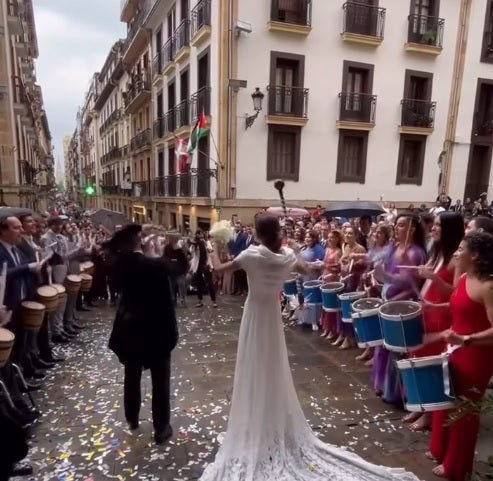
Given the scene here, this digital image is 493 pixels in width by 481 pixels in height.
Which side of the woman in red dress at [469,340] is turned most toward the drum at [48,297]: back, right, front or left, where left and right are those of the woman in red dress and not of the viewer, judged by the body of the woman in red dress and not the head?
front

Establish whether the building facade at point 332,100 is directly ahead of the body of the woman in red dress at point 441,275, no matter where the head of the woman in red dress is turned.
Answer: no

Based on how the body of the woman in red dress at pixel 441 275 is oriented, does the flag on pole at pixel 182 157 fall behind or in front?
in front

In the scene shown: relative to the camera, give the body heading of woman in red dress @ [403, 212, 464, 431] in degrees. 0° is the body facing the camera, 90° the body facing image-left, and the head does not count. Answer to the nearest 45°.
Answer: approximately 90°

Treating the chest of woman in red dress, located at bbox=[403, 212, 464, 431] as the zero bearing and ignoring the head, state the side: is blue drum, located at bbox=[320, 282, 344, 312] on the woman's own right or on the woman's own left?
on the woman's own right

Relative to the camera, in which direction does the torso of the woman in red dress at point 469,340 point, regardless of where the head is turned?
to the viewer's left

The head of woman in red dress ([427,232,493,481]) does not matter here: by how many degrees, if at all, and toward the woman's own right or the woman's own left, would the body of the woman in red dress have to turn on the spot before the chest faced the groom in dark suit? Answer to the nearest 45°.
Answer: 0° — they already face them

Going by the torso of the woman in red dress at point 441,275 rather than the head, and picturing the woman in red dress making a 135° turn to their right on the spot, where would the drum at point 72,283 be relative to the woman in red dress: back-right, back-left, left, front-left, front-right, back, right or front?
back-left

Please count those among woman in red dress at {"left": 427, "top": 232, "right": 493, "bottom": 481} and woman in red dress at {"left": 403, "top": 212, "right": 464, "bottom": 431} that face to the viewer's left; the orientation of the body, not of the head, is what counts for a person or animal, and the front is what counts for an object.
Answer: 2

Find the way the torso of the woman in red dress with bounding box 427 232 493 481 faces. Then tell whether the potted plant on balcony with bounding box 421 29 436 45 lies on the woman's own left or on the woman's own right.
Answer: on the woman's own right

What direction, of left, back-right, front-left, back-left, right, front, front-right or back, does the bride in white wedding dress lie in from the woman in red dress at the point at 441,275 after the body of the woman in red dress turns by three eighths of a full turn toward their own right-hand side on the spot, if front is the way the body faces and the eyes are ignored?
back

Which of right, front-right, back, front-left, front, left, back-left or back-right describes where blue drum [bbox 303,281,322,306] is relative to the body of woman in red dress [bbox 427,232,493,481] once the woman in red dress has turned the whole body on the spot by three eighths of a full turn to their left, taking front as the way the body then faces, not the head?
back

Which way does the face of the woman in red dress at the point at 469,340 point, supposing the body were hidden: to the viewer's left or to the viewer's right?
to the viewer's left

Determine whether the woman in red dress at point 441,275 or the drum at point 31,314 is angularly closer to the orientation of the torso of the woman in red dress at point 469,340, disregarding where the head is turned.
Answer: the drum

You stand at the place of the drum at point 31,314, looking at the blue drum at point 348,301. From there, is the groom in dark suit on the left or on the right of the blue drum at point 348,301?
right

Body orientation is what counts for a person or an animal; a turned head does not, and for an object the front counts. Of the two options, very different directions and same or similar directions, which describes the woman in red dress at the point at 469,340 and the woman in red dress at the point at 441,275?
same or similar directions

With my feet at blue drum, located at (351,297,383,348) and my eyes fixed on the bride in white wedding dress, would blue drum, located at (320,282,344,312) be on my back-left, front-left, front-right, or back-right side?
back-right

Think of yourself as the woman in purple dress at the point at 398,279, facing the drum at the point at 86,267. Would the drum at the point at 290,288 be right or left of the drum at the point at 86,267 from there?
right
